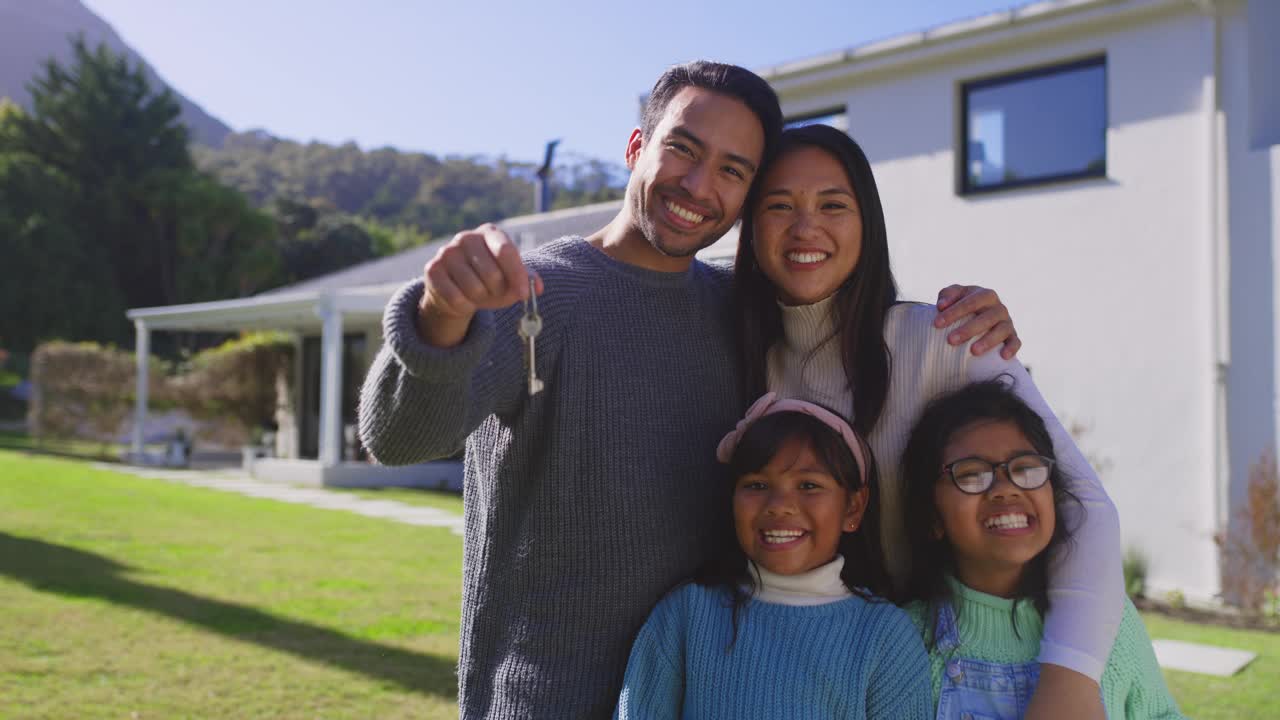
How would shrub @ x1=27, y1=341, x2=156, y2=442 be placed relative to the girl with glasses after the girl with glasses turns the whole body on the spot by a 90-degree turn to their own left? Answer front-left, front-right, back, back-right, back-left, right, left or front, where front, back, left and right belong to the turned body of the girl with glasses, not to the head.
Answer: back-left

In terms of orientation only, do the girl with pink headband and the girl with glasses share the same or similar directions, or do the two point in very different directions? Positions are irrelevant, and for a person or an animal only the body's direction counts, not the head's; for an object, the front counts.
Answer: same or similar directions

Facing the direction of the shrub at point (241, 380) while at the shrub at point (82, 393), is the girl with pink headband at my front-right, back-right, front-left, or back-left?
front-right

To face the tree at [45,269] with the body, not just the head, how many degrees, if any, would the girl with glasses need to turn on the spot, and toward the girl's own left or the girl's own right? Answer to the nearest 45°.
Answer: approximately 135° to the girl's own right

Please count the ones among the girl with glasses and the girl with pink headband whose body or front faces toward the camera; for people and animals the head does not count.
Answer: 2

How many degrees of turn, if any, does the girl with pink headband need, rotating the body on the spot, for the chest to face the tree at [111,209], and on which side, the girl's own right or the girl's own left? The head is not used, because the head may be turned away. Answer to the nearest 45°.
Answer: approximately 135° to the girl's own right

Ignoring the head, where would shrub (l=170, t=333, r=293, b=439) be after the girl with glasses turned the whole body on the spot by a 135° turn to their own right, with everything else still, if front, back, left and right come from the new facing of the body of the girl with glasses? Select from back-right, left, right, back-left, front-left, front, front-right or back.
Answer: front

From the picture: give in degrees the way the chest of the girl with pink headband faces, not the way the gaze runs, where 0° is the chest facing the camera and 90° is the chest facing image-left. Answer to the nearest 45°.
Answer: approximately 0°

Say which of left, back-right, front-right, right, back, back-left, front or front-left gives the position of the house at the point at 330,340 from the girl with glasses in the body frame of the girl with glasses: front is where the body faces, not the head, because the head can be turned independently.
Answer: back-right

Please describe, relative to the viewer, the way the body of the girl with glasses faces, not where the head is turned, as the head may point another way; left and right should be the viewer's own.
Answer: facing the viewer

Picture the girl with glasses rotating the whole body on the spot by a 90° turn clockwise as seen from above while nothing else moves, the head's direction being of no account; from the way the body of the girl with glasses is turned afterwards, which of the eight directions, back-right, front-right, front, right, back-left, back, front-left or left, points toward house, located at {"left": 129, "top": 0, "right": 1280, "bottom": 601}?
right

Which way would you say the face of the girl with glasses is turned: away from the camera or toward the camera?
toward the camera

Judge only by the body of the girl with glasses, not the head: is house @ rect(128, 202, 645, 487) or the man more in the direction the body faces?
the man

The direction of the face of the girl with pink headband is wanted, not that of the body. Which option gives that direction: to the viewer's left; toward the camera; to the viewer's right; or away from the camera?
toward the camera
